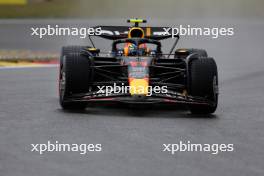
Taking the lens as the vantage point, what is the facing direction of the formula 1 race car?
facing the viewer
